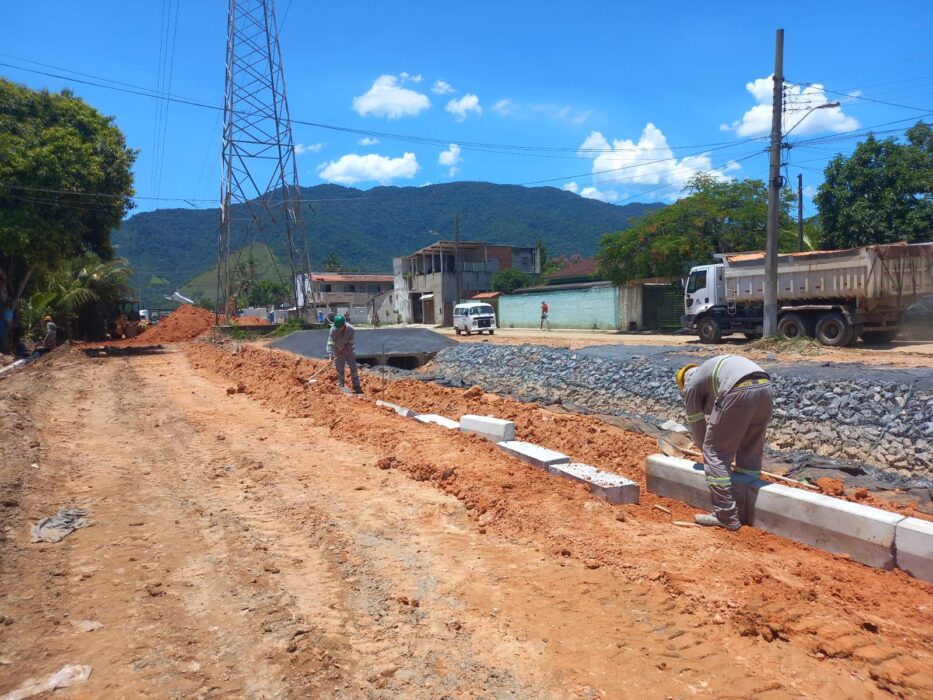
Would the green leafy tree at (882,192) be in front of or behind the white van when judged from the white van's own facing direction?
in front

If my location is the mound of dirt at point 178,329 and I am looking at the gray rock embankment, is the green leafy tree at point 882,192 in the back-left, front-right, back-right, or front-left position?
front-left

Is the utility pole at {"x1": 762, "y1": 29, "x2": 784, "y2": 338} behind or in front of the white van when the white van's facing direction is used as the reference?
in front

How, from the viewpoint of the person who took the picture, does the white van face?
facing the viewer and to the right of the viewer

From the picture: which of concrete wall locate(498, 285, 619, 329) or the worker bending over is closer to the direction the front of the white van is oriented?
the worker bending over

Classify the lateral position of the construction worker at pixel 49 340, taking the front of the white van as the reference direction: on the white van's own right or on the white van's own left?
on the white van's own right

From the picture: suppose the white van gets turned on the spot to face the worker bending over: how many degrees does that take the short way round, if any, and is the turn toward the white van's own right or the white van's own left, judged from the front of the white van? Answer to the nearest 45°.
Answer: approximately 45° to the white van's own right

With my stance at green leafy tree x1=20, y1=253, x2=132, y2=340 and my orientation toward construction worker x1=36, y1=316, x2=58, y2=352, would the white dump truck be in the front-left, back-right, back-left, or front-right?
front-left

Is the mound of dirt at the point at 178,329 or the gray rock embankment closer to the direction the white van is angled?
the gray rock embankment

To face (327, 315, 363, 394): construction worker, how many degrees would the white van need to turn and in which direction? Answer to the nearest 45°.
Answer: approximately 45° to its right

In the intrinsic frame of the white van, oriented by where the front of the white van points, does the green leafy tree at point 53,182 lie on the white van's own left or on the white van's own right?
on the white van's own right

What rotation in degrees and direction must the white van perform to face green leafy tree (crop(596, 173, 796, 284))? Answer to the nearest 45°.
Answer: approximately 45° to its left

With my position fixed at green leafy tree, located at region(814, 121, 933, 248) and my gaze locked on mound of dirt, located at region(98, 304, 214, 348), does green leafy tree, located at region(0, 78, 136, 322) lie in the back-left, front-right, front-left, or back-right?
front-left

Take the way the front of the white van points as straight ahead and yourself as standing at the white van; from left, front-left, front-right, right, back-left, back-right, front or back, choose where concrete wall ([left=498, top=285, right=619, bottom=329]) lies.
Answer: left
